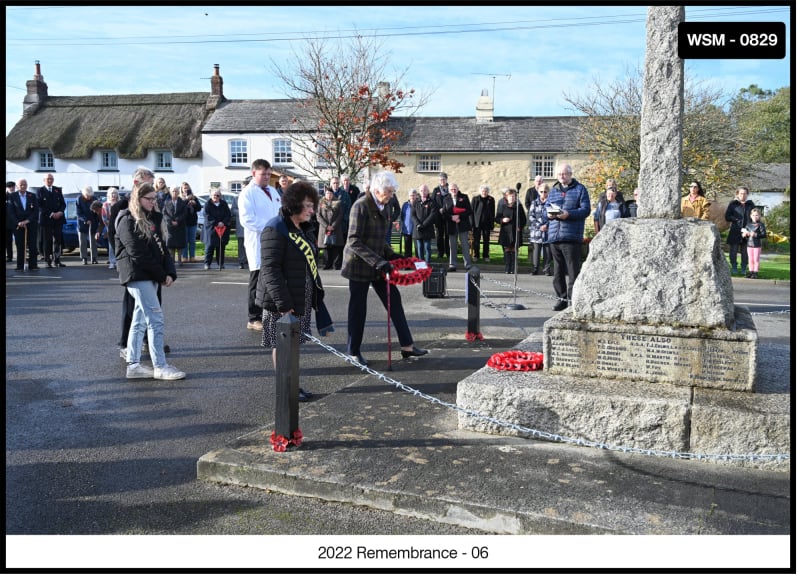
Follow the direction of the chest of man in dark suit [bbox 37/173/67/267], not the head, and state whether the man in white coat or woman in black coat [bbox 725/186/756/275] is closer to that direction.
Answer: the man in white coat

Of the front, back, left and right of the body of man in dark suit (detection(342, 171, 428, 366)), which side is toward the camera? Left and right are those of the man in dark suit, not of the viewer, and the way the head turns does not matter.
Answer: right

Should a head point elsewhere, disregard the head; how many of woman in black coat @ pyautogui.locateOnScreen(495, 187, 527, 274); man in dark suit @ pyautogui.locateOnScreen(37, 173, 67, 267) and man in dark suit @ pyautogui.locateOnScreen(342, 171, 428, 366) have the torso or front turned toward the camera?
2

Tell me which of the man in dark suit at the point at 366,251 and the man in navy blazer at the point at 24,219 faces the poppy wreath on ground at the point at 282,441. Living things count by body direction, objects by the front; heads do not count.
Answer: the man in navy blazer

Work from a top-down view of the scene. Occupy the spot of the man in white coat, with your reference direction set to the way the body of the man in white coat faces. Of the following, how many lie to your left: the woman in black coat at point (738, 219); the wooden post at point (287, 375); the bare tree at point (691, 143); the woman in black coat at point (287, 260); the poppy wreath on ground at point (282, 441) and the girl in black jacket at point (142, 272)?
2

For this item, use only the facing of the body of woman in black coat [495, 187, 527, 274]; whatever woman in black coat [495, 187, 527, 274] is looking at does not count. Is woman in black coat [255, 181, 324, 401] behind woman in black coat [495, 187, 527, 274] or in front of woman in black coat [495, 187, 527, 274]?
in front

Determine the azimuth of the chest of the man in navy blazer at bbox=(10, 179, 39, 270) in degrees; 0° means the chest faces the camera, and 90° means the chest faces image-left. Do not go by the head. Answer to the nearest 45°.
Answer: approximately 0°

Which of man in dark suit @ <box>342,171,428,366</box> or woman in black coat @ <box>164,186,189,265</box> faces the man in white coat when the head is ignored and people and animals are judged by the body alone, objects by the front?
the woman in black coat

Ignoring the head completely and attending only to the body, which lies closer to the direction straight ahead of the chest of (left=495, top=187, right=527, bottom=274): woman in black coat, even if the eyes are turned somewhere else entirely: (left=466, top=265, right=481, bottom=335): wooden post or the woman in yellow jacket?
the wooden post
